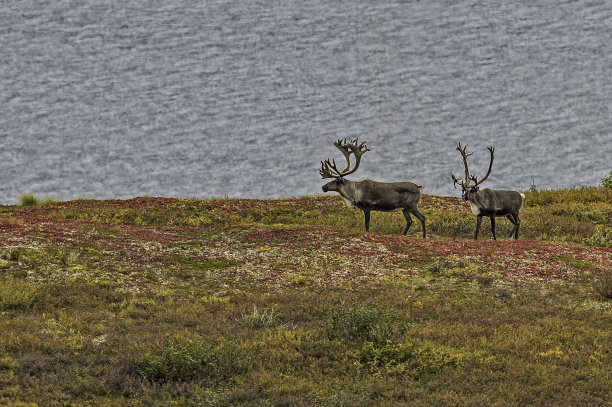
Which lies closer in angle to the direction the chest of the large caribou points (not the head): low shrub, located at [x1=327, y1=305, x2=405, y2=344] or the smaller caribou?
the low shrub

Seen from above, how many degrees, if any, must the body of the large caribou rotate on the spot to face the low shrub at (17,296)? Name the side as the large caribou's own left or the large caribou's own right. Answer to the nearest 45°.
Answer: approximately 45° to the large caribou's own left

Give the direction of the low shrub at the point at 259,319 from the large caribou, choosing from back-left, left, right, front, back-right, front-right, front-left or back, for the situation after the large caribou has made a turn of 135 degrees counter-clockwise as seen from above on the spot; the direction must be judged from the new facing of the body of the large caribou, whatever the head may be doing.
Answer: front-right

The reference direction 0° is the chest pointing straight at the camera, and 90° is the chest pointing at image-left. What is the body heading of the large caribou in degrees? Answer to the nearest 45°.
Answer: approximately 90°

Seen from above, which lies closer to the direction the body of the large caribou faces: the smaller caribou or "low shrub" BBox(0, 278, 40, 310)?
the low shrub

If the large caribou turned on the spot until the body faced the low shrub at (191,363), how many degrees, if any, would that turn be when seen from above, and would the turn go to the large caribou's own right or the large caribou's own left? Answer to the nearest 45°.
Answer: approximately 90° to the large caribou's own left

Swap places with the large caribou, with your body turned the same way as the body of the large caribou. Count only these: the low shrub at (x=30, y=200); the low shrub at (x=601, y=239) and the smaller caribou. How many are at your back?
2

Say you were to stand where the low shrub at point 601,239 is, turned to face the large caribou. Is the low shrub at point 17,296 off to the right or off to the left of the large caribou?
left

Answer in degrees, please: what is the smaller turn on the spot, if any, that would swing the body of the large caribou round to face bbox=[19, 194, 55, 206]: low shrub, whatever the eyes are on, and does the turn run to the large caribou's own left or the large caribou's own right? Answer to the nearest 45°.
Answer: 0° — it already faces it

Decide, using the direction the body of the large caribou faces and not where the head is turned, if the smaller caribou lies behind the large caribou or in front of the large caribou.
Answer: behind

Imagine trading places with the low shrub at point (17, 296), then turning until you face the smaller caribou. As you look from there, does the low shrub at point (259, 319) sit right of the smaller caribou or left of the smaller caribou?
right
